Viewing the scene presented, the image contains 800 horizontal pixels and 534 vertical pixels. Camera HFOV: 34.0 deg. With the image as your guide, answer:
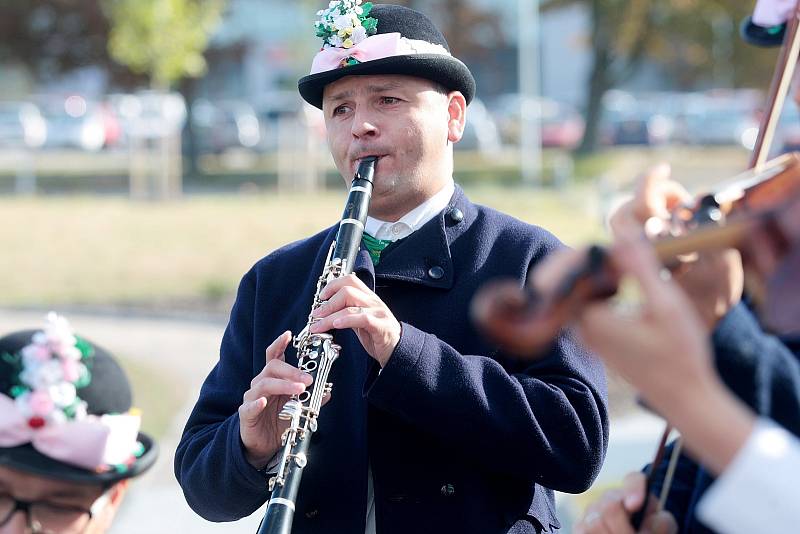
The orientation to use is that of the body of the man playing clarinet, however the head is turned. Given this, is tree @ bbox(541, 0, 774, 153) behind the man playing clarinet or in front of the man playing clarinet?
behind

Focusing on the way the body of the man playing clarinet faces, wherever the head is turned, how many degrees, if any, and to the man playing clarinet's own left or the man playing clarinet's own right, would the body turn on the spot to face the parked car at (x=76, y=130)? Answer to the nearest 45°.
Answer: approximately 135° to the man playing clarinet's own right

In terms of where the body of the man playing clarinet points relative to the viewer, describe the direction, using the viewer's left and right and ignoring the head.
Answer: facing the viewer and to the left of the viewer

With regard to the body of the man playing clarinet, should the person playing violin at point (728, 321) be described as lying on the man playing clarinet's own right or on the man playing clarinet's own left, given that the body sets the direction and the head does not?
on the man playing clarinet's own left

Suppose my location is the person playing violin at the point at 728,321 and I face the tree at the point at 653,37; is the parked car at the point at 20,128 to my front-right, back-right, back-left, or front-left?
front-left

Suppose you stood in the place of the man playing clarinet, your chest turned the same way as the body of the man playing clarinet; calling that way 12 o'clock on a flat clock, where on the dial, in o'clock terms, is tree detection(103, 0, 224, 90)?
The tree is roughly at 4 o'clock from the man playing clarinet.

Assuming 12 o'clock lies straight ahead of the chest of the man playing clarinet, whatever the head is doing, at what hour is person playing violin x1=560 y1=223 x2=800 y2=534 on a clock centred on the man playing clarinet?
The person playing violin is roughly at 10 o'clock from the man playing clarinet.

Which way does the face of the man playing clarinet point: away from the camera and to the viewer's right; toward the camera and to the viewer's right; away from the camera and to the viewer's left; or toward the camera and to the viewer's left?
toward the camera and to the viewer's left

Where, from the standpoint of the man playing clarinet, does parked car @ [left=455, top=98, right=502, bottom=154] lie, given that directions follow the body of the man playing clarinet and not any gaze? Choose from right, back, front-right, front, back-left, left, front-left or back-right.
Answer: back-right

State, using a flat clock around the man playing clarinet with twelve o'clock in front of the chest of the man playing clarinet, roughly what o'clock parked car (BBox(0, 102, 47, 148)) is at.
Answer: The parked car is roughly at 4 o'clock from the man playing clarinet.
